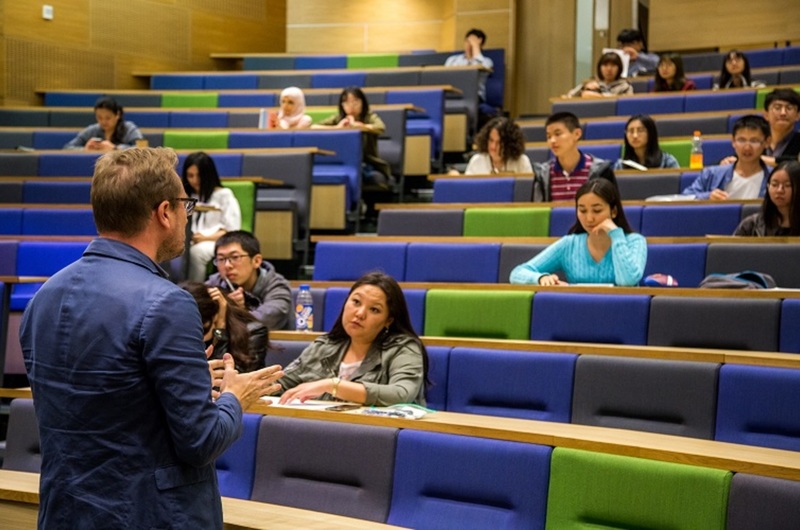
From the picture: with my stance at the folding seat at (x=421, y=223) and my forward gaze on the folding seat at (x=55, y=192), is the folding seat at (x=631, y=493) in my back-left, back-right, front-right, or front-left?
back-left

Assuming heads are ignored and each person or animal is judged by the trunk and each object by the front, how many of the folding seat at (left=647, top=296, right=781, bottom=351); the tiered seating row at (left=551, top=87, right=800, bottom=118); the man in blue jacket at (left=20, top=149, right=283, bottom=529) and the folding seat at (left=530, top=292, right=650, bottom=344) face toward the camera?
3

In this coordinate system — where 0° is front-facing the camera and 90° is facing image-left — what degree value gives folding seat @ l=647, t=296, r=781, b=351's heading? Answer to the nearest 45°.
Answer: approximately 0°

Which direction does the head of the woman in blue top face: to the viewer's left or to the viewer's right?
to the viewer's left

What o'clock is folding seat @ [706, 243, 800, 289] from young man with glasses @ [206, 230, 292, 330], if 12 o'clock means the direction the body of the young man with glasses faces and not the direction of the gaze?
The folding seat is roughly at 8 o'clock from the young man with glasses.

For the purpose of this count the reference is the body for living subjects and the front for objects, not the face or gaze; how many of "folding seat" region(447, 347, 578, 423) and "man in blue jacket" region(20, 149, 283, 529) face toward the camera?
1
